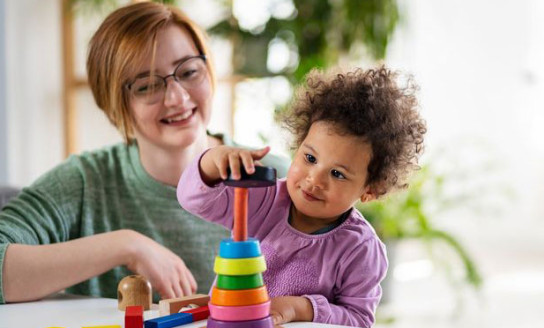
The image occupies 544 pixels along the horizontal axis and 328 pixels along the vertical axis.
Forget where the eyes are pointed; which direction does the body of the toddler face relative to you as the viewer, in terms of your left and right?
facing the viewer and to the left of the viewer

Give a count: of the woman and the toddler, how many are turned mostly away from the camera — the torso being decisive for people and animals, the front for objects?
0

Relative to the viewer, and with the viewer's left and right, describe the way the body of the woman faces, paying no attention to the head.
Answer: facing the viewer and to the right of the viewer

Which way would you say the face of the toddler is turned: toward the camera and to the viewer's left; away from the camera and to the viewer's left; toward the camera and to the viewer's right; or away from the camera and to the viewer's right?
toward the camera and to the viewer's left

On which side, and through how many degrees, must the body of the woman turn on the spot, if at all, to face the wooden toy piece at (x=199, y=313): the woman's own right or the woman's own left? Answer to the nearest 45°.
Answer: approximately 45° to the woman's own right

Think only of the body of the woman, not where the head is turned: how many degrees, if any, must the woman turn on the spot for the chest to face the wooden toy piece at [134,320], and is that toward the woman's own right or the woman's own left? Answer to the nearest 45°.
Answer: approximately 45° to the woman's own right

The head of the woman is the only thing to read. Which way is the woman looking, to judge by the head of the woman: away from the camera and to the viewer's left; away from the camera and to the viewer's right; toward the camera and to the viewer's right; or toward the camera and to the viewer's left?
toward the camera and to the viewer's right

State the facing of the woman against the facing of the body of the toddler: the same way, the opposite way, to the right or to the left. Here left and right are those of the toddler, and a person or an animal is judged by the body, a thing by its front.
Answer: to the left
